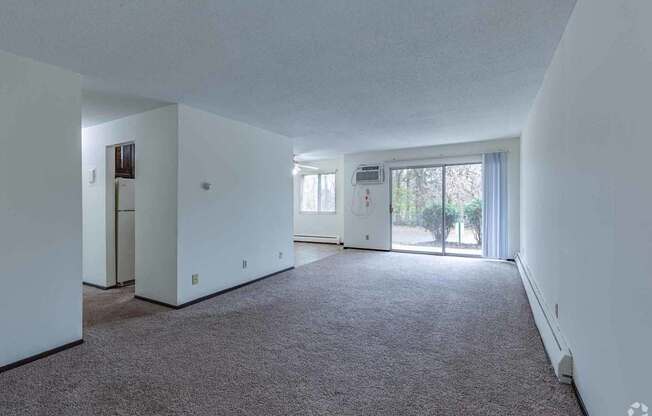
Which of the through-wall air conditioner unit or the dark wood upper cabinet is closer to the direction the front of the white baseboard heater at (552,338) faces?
the dark wood upper cabinet

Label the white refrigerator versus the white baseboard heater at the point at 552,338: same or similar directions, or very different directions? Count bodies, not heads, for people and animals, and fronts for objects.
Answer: very different directions

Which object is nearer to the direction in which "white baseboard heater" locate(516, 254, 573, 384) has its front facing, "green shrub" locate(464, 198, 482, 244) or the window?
the window

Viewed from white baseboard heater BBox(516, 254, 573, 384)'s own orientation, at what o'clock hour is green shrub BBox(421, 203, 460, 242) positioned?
The green shrub is roughly at 2 o'clock from the white baseboard heater.

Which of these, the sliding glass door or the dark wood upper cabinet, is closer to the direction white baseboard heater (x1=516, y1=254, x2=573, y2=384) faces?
the dark wood upper cabinet

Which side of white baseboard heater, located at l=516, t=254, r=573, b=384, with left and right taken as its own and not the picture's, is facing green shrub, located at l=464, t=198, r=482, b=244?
right

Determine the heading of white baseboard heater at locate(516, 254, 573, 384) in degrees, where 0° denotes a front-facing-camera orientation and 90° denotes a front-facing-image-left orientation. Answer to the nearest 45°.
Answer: approximately 90°

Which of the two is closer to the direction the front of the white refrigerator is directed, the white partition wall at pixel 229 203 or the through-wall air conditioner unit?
the white partition wall

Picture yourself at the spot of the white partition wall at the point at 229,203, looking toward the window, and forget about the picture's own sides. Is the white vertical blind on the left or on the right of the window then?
right

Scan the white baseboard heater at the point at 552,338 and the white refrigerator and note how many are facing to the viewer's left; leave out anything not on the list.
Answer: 1
